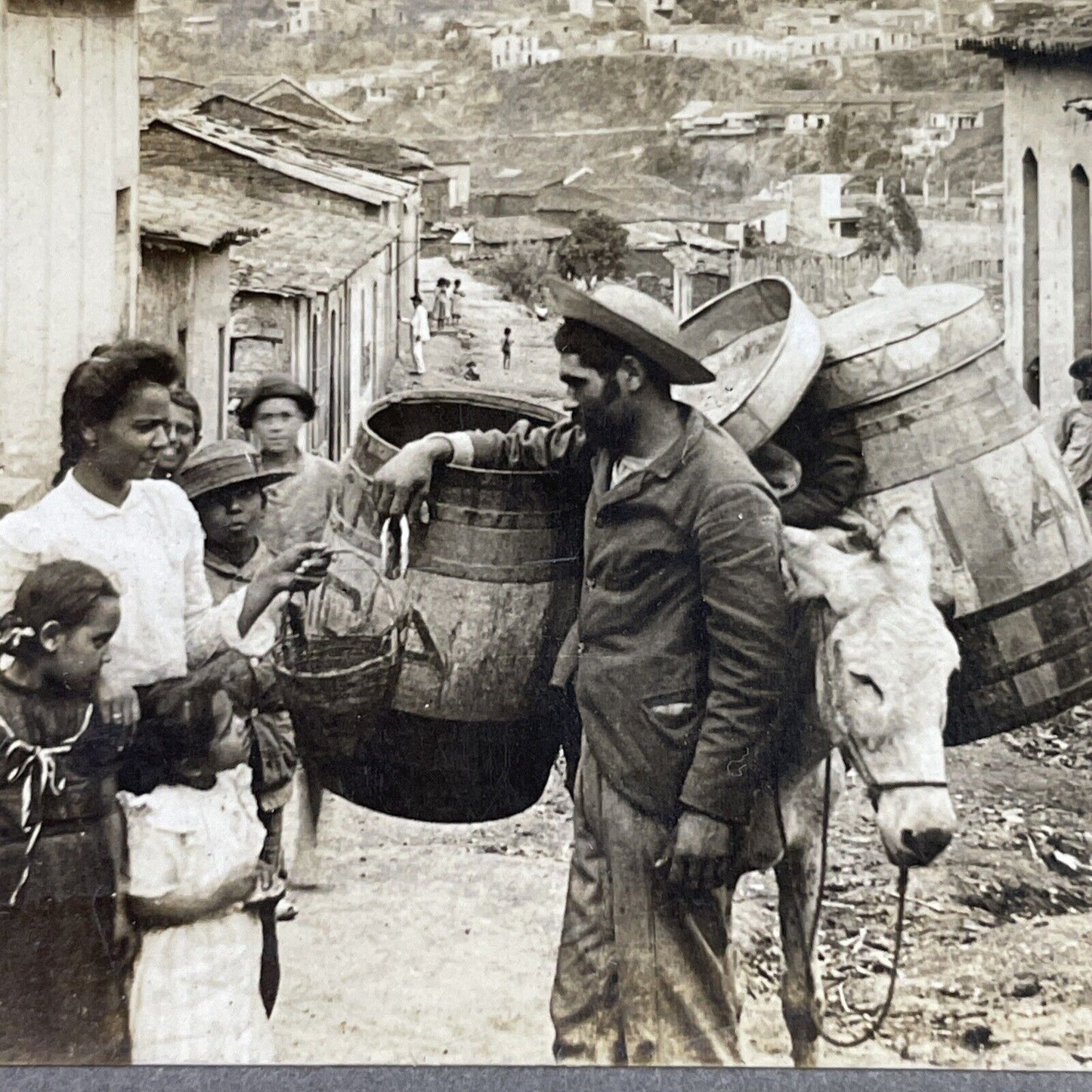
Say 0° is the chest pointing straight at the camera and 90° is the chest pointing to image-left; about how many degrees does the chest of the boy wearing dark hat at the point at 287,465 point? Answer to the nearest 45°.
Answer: approximately 0°

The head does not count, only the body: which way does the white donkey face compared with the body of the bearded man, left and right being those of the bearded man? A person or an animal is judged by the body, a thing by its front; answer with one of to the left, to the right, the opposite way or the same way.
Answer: to the left

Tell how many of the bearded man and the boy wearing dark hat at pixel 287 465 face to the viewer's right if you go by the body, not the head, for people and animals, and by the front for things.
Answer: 0

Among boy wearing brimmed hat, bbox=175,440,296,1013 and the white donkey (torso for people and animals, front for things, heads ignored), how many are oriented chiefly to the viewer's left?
0

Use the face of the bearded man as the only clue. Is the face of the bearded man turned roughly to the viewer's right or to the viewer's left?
to the viewer's left

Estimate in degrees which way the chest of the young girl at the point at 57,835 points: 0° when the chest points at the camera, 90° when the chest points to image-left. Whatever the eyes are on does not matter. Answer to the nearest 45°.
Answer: approximately 315°
